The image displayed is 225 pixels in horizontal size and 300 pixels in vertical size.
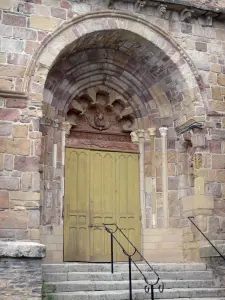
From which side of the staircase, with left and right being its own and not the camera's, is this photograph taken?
front

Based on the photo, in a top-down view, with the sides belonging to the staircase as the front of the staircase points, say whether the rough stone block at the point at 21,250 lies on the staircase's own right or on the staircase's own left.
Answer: on the staircase's own right

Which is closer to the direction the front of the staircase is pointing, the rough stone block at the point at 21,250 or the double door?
the rough stone block

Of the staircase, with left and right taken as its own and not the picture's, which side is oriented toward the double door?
back
